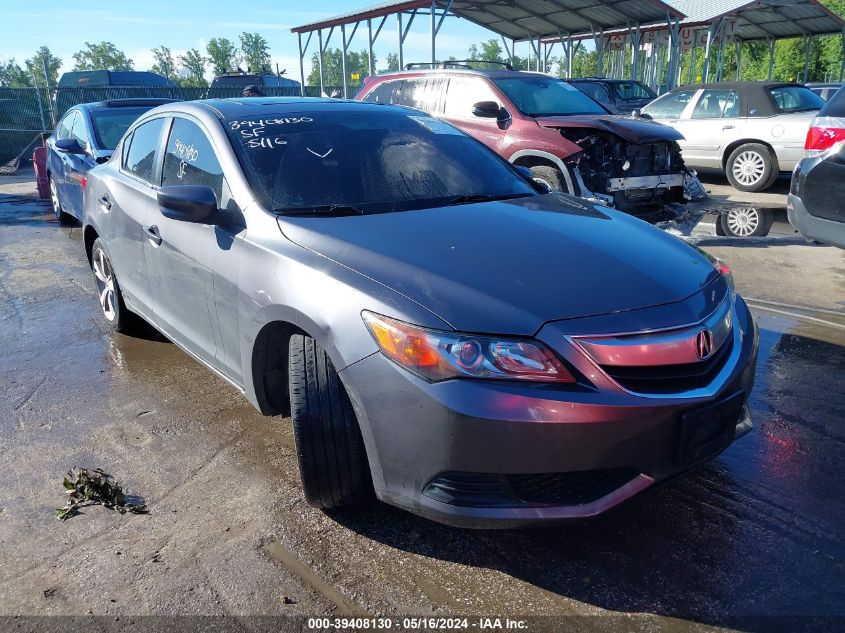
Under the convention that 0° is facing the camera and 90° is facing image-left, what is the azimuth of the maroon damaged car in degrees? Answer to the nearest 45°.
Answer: approximately 315°

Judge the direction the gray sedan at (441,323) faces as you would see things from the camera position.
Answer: facing the viewer and to the right of the viewer

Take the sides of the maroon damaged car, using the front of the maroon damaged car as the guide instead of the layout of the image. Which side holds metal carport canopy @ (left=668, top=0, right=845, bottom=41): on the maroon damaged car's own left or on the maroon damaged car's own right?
on the maroon damaged car's own left

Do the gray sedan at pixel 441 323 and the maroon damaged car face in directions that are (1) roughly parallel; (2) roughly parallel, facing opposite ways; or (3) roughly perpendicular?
roughly parallel

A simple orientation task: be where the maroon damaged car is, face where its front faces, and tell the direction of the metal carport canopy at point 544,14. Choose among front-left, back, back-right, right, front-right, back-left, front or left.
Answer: back-left

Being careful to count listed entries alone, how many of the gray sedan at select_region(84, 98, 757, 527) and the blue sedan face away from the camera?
0

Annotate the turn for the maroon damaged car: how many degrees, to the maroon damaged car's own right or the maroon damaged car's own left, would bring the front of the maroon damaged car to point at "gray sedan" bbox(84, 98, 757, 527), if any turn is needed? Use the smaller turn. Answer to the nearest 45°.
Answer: approximately 45° to the maroon damaged car's own right

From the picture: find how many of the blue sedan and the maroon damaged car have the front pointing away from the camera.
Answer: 0

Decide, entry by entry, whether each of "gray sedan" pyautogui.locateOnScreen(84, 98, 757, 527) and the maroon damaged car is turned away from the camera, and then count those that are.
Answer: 0

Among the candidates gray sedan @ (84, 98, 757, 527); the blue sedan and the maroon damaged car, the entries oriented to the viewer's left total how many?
0
